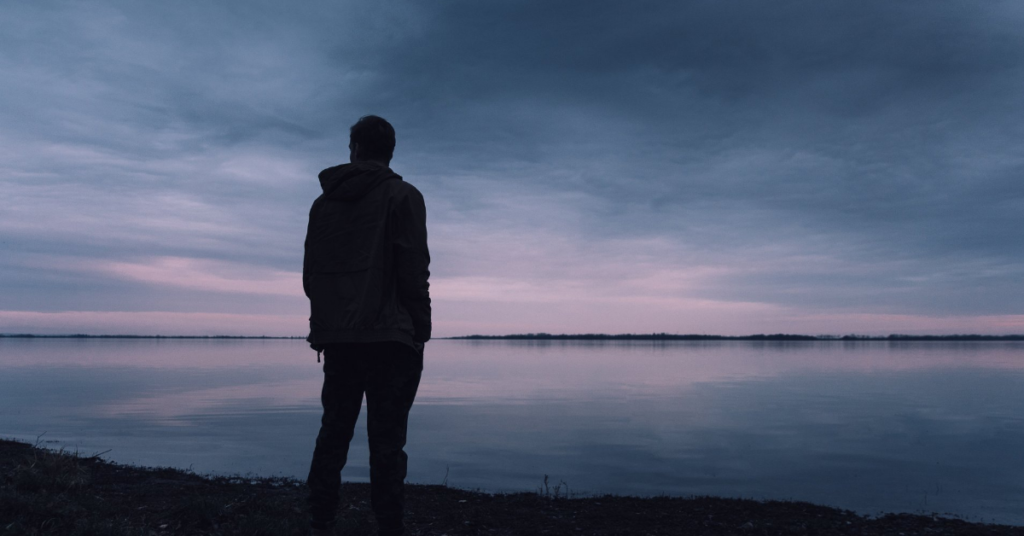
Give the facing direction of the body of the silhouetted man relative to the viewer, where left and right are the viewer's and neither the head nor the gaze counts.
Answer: facing away from the viewer and to the right of the viewer
